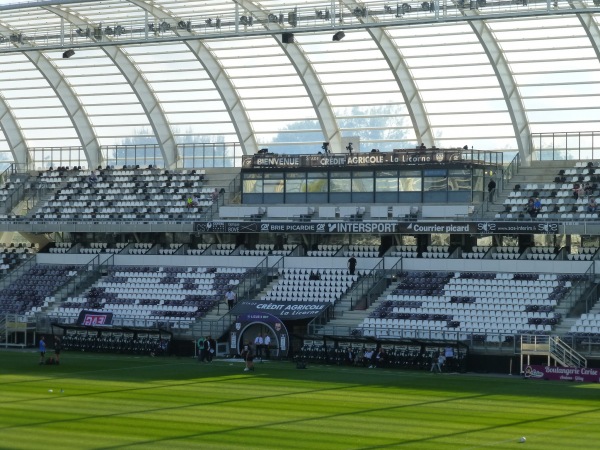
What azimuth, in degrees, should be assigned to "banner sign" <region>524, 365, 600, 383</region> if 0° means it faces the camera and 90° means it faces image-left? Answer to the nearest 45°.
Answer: approximately 0°
